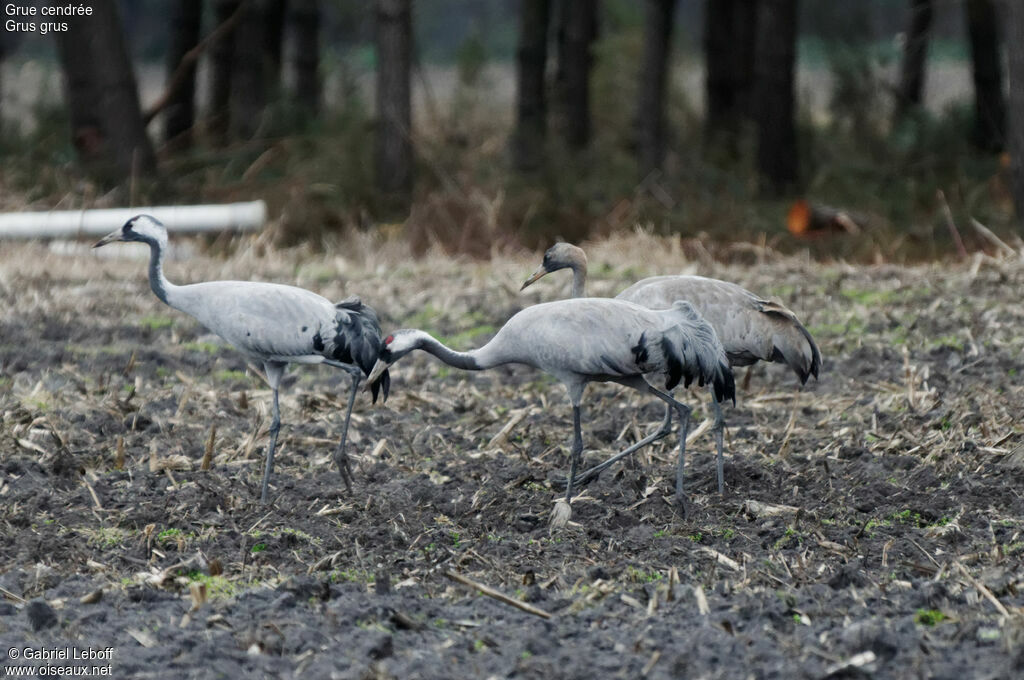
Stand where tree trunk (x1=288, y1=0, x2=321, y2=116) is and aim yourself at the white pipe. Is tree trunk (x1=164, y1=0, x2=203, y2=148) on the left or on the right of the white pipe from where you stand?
right

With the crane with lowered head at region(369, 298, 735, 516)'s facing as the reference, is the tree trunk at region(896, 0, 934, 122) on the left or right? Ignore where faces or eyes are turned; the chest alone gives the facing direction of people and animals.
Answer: on its right

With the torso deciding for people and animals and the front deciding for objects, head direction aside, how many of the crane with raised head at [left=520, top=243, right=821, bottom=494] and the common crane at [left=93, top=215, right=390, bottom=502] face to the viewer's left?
2

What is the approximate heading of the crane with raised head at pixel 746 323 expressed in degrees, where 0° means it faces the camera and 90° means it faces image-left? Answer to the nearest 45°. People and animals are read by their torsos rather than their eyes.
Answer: approximately 90°

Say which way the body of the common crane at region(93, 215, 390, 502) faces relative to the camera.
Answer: to the viewer's left

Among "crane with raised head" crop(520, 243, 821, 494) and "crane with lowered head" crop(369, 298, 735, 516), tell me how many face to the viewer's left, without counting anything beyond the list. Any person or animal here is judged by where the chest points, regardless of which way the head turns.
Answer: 2

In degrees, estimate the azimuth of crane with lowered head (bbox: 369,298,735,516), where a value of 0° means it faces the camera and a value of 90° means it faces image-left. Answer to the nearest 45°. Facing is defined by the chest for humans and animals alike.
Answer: approximately 90°

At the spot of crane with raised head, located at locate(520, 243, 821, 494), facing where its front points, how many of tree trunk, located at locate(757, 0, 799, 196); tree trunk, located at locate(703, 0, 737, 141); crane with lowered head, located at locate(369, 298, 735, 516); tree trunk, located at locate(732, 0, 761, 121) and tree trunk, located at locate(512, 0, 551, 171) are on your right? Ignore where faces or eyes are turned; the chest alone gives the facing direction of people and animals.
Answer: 4

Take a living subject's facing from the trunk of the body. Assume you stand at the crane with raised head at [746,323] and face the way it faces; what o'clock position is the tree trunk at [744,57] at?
The tree trunk is roughly at 3 o'clock from the crane with raised head.

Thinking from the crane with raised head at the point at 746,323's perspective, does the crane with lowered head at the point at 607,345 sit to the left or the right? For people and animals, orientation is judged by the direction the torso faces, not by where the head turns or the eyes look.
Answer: on its left

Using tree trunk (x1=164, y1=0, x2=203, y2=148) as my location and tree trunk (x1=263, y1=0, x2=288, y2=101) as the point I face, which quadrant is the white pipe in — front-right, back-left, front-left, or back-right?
back-right
